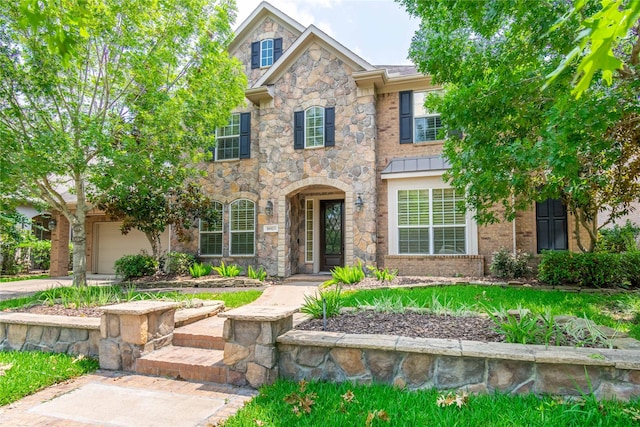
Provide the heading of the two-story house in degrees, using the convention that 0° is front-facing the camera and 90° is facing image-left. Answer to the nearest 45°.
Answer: approximately 0°

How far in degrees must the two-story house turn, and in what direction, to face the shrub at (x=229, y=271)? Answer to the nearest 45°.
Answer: approximately 90° to its right

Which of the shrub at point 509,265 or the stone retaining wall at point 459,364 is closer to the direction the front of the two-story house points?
the stone retaining wall

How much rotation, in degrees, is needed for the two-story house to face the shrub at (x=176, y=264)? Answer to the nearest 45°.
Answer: approximately 90° to its right

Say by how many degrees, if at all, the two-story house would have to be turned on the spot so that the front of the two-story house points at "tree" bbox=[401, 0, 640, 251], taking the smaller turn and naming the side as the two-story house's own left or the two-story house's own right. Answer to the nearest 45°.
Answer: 0° — it already faces it

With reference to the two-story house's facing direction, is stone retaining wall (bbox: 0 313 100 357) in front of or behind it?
in front

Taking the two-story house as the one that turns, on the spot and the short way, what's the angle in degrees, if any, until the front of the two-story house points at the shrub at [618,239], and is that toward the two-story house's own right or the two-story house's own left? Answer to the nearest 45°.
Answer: approximately 90° to the two-story house's own left

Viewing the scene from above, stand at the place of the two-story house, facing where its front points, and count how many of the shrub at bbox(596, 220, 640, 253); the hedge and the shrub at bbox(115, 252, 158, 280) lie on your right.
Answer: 1

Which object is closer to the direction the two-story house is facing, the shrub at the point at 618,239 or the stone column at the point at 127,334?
the stone column

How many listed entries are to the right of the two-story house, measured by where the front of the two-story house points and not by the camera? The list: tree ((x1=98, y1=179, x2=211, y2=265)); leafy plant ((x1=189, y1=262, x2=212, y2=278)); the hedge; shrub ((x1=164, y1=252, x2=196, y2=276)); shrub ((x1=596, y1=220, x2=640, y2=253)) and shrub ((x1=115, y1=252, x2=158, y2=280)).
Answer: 4

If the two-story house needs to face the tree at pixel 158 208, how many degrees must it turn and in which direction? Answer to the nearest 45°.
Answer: approximately 90° to its right

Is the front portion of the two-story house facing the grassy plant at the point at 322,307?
yes

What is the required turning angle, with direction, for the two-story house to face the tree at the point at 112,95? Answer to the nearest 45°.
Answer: approximately 45° to its right
